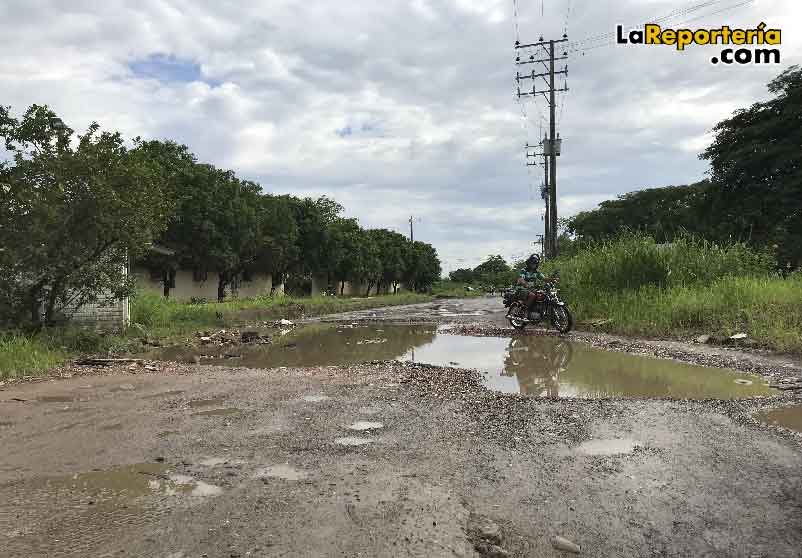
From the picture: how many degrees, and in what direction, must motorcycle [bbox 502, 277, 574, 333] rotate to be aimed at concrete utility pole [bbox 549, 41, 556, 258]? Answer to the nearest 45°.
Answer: approximately 135° to its left

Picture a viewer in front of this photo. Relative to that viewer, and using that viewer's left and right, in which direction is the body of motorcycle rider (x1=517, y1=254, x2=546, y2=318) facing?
facing the viewer and to the right of the viewer

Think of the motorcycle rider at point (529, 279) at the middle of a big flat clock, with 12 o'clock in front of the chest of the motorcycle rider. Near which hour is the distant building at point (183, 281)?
The distant building is roughly at 6 o'clock from the motorcycle rider.

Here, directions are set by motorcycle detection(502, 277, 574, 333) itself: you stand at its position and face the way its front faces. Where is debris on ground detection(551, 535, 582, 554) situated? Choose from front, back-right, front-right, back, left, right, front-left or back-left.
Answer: front-right

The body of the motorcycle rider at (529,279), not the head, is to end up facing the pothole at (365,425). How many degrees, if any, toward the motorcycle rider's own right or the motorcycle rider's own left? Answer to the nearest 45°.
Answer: approximately 45° to the motorcycle rider's own right

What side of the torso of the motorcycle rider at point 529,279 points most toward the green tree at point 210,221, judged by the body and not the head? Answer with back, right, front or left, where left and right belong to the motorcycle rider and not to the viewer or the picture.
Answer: back

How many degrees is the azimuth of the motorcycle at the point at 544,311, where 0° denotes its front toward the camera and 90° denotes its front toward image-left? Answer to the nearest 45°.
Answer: approximately 315°

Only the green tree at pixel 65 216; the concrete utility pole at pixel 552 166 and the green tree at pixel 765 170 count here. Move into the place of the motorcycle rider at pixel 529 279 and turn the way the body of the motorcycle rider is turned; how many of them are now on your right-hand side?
1

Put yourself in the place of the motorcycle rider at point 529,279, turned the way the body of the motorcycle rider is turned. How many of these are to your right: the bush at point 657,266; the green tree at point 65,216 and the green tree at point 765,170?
1

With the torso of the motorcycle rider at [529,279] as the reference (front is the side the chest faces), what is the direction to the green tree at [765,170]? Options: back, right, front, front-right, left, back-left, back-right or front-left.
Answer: left

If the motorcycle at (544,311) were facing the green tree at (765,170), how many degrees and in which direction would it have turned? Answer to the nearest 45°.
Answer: approximately 90° to its left

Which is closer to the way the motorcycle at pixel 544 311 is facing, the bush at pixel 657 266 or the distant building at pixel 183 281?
the bush

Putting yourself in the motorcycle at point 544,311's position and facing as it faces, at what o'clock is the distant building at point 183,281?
The distant building is roughly at 6 o'clock from the motorcycle.
